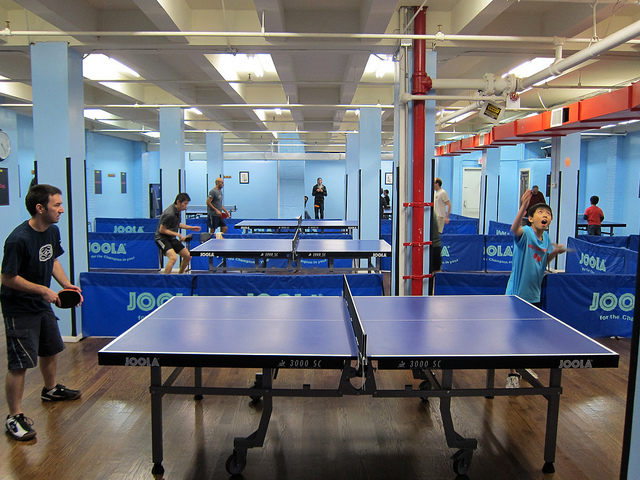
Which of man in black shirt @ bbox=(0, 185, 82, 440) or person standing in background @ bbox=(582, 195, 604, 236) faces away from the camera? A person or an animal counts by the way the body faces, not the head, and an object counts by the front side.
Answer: the person standing in background

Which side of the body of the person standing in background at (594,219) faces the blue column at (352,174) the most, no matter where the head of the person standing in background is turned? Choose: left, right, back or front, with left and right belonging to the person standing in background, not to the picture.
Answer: left

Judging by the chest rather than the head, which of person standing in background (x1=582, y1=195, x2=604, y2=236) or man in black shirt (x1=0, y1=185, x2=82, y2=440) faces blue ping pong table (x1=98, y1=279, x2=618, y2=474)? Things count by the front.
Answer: the man in black shirt

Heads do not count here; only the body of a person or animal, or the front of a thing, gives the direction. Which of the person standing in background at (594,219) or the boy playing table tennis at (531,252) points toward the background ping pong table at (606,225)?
the person standing in background

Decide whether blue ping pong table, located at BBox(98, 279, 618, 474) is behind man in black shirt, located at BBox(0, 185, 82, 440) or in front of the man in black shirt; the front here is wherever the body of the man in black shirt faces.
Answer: in front

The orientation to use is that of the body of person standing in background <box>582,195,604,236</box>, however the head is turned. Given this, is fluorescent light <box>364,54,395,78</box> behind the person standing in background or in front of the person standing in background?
behind

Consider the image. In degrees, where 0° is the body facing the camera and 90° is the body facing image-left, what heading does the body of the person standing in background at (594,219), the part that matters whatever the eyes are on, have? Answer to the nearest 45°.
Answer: approximately 180°

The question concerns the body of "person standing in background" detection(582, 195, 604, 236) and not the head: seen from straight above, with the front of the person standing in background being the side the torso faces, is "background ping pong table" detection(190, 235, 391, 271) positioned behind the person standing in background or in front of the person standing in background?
behind

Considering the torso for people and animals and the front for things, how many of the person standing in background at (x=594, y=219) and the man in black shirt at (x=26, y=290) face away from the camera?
1

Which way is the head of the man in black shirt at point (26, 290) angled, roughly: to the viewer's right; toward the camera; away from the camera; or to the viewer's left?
to the viewer's right

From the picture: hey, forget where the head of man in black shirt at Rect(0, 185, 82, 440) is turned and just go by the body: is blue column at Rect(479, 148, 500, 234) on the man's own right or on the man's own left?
on the man's own left
